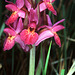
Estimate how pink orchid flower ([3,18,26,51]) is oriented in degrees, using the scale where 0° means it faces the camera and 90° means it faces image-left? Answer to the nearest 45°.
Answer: approximately 45°
